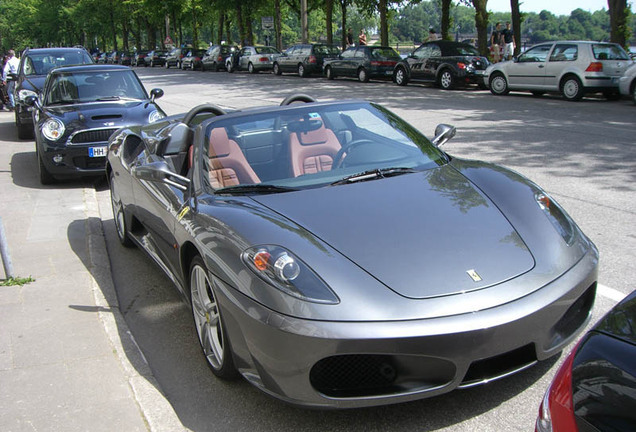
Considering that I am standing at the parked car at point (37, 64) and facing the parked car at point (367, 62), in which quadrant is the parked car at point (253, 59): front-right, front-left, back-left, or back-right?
front-left

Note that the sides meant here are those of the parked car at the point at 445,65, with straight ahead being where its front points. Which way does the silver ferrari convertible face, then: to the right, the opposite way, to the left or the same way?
the opposite way

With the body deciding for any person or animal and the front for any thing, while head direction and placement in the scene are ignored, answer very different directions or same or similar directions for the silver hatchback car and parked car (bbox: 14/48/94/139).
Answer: very different directions

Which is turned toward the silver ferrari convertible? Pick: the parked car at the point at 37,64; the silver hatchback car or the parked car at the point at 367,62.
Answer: the parked car at the point at 37,64

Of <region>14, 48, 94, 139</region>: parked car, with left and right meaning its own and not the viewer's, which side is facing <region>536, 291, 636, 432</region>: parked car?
front

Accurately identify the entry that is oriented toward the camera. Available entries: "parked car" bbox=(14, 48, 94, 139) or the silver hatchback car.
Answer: the parked car

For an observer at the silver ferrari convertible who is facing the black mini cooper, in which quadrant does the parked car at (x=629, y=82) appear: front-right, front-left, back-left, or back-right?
front-right

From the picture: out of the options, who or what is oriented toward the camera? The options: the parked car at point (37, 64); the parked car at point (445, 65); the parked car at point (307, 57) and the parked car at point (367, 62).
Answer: the parked car at point (37, 64)

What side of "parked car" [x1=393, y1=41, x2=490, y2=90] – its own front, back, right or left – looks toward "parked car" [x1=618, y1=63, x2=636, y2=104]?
back

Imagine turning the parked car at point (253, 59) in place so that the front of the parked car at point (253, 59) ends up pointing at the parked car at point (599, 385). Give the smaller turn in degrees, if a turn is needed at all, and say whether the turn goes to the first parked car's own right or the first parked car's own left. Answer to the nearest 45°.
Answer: approximately 135° to the first parked car's own left

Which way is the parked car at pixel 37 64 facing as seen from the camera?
toward the camera

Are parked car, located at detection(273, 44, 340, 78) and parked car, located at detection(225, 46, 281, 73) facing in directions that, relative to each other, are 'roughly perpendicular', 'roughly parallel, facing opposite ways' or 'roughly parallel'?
roughly parallel
